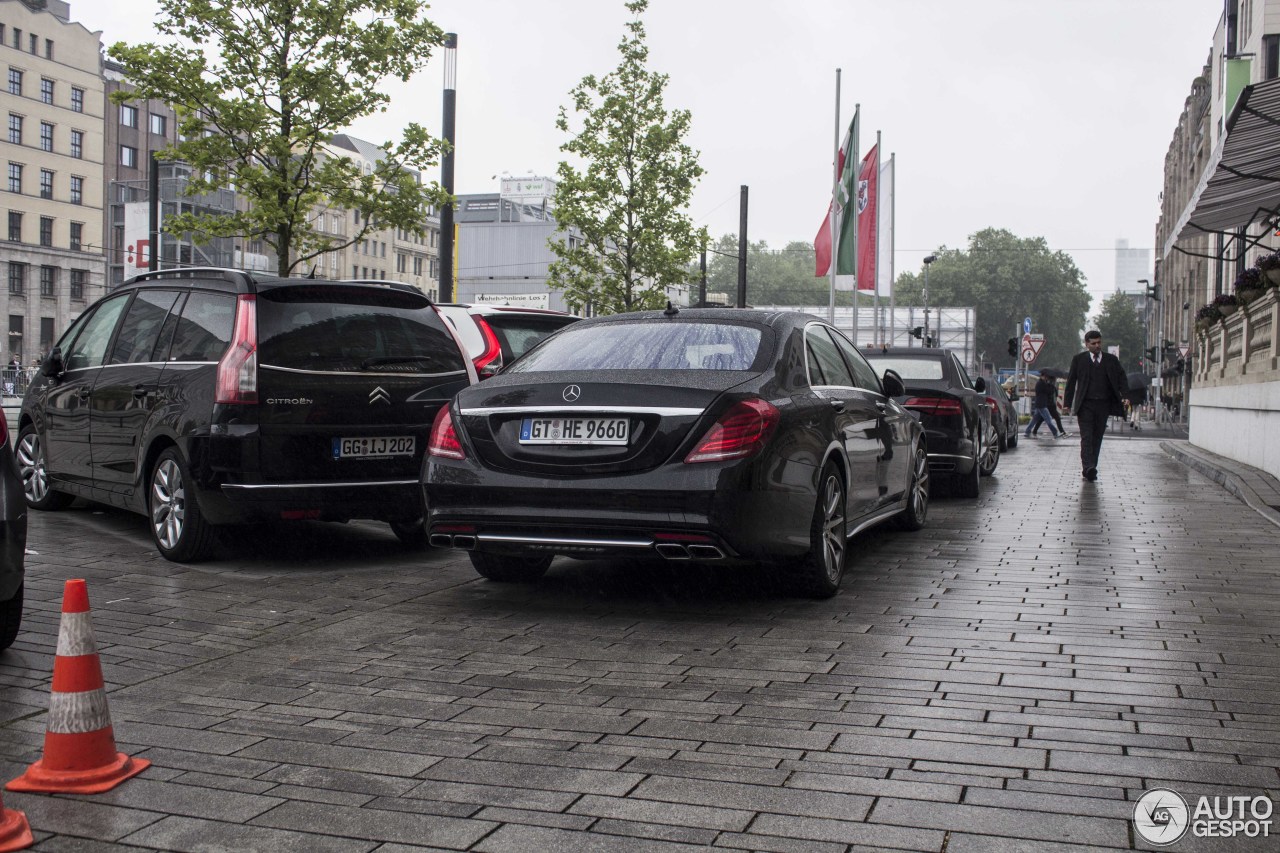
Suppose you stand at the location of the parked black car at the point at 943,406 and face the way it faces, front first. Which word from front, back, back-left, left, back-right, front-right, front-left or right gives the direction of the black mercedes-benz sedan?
back

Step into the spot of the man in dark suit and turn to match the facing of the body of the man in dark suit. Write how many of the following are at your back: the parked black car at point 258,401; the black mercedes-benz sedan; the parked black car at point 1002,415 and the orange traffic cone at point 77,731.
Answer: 1

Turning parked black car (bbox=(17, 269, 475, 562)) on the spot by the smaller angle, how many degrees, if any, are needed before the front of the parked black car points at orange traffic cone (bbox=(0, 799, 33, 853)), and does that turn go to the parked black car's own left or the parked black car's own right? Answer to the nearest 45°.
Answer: approximately 135° to the parked black car's own left

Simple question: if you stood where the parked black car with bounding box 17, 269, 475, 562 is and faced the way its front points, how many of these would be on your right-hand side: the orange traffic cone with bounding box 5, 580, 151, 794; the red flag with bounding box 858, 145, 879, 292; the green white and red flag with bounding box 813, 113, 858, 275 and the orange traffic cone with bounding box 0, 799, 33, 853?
2

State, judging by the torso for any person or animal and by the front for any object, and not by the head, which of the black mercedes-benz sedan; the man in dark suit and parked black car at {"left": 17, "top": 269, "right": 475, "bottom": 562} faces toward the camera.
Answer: the man in dark suit

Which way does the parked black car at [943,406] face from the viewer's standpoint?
away from the camera

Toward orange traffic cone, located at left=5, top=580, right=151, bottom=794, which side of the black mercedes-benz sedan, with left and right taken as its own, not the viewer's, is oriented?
back

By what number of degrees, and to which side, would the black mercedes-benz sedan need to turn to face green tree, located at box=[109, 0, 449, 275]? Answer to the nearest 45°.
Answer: approximately 90° to its left

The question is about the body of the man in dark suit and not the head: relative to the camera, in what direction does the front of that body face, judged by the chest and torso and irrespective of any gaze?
toward the camera

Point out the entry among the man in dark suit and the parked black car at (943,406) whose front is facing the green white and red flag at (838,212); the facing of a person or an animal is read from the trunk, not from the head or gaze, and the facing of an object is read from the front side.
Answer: the parked black car

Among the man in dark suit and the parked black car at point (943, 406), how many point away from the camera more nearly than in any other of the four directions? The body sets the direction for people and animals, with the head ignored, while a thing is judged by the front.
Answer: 1

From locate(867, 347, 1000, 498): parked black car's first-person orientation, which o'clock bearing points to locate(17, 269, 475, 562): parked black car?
locate(17, 269, 475, 562): parked black car is roughly at 7 o'clock from locate(867, 347, 1000, 498): parked black car.

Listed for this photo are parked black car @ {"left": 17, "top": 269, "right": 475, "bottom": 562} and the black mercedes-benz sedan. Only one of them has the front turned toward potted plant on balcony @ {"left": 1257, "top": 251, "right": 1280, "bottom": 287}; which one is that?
the black mercedes-benz sedan

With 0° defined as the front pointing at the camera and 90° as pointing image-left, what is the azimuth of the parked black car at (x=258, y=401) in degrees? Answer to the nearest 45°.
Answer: approximately 135°

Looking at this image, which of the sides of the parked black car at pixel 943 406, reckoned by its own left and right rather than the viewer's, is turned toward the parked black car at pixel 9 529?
back
